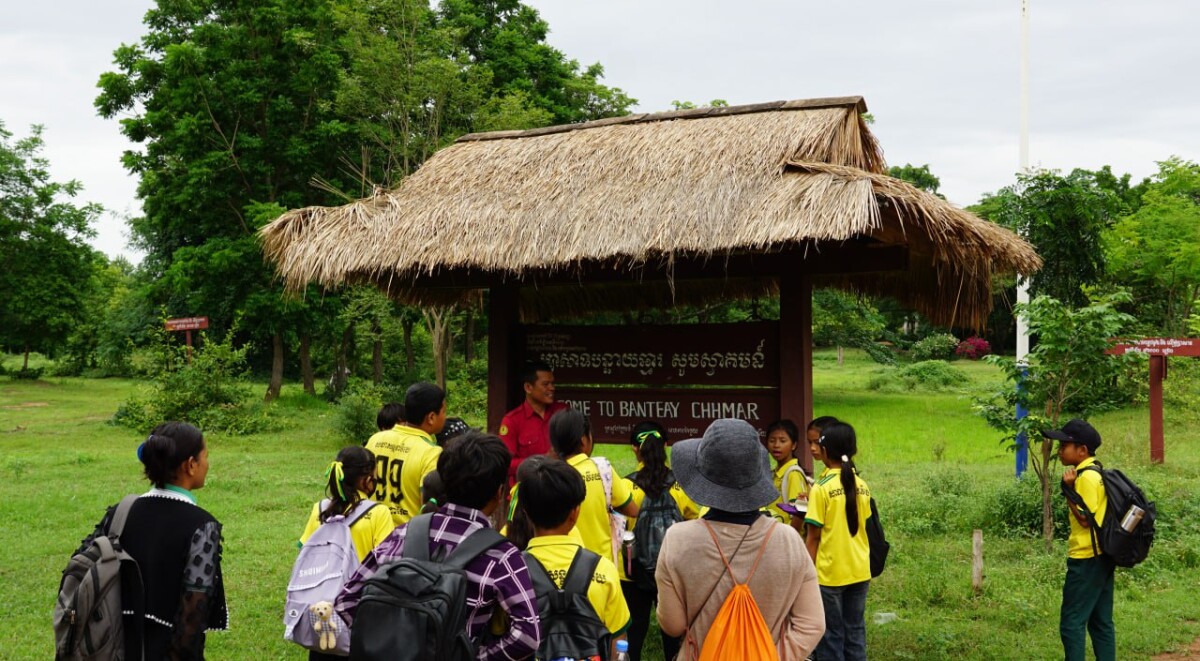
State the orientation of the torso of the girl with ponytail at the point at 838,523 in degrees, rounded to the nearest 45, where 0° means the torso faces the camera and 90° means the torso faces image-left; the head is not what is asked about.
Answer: approximately 135°

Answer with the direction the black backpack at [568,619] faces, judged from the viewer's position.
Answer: facing the viewer

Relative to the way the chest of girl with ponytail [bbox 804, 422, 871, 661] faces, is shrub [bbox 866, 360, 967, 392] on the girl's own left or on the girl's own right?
on the girl's own right

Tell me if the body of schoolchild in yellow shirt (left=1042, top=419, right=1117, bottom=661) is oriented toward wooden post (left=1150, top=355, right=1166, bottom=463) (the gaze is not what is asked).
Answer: no

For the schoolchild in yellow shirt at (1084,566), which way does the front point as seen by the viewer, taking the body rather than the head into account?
to the viewer's left

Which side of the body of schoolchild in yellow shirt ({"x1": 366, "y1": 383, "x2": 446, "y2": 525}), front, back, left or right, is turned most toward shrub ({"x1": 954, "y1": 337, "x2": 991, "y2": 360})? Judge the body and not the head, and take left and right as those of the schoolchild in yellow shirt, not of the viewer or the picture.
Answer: front

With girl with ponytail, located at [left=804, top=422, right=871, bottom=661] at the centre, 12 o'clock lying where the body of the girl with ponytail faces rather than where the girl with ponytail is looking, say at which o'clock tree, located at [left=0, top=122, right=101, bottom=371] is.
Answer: The tree is roughly at 12 o'clock from the girl with ponytail.

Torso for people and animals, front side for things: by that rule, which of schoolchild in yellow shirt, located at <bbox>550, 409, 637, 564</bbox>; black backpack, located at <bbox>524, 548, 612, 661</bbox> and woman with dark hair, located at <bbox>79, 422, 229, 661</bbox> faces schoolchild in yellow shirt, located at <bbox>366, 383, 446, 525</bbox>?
the woman with dark hair

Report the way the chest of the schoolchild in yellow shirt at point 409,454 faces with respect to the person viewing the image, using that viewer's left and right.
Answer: facing away from the viewer and to the right of the viewer

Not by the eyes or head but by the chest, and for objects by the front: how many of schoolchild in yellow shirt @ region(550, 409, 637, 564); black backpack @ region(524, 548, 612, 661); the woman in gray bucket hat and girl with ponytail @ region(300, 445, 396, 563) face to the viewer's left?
0

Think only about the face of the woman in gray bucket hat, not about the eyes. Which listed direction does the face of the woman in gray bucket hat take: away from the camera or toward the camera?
away from the camera

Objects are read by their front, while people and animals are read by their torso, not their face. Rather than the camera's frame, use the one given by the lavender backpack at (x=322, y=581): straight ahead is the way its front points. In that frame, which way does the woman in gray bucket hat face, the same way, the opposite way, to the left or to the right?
the opposite way

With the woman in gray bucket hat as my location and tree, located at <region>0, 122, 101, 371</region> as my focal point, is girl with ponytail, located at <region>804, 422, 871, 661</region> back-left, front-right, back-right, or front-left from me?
front-right

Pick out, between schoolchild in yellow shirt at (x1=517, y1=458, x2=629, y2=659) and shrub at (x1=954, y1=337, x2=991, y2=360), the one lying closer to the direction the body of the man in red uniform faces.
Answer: the schoolchild in yellow shirt

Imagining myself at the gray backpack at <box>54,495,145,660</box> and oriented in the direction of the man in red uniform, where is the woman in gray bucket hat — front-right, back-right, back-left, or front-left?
front-right

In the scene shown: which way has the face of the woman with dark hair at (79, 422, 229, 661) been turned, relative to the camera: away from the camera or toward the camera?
away from the camera

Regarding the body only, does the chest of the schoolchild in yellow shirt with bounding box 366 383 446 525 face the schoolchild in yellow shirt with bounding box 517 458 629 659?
no
